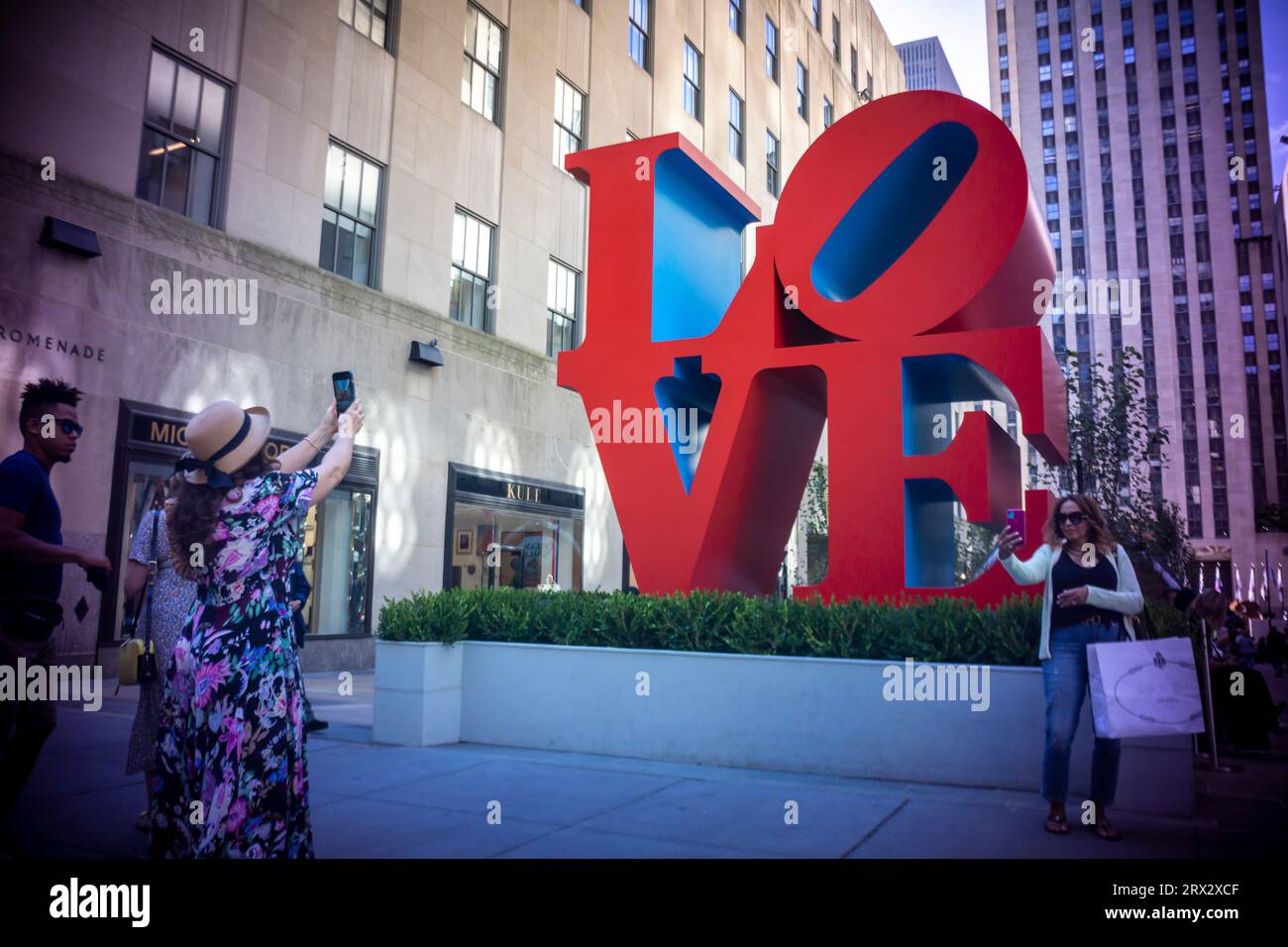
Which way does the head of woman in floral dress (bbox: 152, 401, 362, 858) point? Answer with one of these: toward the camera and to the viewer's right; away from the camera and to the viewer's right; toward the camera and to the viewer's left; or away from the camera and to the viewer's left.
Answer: away from the camera and to the viewer's right

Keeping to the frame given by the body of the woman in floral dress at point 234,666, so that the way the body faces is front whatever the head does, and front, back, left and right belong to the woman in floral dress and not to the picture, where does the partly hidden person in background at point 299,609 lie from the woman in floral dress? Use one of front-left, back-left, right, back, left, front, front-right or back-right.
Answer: front-left

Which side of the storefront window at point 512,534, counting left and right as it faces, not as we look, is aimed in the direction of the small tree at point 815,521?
left

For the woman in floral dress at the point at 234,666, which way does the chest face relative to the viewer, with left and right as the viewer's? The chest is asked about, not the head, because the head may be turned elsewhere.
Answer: facing away from the viewer and to the right of the viewer

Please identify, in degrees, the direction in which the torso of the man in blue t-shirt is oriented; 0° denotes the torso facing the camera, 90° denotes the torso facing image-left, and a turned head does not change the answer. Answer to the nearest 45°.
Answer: approximately 270°

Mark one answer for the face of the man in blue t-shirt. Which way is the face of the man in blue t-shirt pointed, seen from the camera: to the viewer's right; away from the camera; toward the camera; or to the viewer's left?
to the viewer's right

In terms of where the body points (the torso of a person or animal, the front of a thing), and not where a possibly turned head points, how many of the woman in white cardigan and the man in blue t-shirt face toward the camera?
1

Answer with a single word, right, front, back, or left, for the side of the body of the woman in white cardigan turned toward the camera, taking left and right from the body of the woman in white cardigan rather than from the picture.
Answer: front

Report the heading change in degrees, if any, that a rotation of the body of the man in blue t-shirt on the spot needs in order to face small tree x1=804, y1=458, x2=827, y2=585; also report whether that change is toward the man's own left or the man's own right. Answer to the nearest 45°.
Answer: approximately 45° to the man's own left
